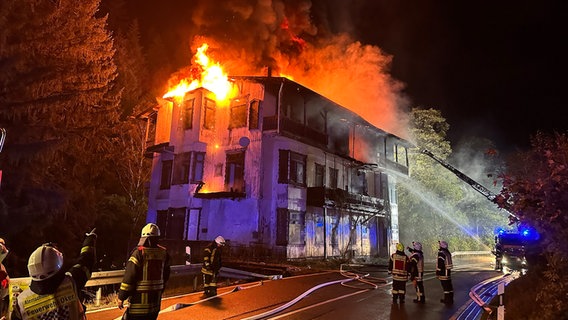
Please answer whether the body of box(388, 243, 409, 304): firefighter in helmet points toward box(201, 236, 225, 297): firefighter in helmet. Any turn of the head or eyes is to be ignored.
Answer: no

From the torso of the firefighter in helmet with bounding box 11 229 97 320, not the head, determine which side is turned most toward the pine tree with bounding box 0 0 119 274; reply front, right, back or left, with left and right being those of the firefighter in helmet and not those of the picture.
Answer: front

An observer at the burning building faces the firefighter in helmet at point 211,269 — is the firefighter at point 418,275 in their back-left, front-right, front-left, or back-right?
front-left

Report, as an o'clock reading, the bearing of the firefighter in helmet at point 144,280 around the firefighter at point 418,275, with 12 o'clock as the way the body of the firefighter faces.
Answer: The firefighter in helmet is roughly at 10 o'clock from the firefighter.

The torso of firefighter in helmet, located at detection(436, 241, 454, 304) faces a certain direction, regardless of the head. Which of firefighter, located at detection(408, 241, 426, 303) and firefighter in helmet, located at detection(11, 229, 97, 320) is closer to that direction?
the firefighter

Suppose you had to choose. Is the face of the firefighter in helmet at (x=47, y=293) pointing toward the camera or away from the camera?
away from the camera

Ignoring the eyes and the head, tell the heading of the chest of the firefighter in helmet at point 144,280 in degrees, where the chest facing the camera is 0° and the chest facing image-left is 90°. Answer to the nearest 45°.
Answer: approximately 180°

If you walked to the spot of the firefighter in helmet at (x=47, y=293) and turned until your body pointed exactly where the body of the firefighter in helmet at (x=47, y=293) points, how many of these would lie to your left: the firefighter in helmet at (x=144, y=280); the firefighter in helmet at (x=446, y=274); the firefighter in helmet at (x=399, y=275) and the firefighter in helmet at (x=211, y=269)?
0

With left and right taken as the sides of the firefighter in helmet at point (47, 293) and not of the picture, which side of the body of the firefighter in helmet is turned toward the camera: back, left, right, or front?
back

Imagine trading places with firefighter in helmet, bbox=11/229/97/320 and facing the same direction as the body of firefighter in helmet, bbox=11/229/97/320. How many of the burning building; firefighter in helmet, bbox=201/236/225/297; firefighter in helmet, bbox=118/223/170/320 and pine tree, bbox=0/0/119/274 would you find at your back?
0

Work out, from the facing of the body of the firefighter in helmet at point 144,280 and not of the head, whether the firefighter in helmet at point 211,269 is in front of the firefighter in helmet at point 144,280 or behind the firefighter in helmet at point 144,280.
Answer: in front

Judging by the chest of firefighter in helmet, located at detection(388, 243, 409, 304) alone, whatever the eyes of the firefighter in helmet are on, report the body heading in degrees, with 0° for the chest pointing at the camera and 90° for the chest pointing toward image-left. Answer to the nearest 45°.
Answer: approximately 180°

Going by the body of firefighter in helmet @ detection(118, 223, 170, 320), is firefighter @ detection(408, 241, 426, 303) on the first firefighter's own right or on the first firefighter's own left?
on the first firefighter's own right
